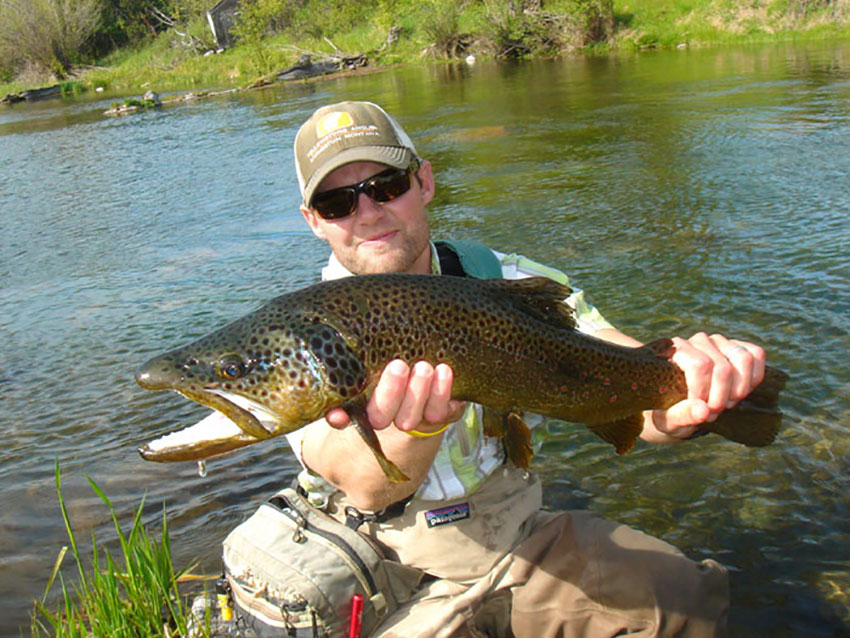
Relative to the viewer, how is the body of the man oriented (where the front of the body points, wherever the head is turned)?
toward the camera
